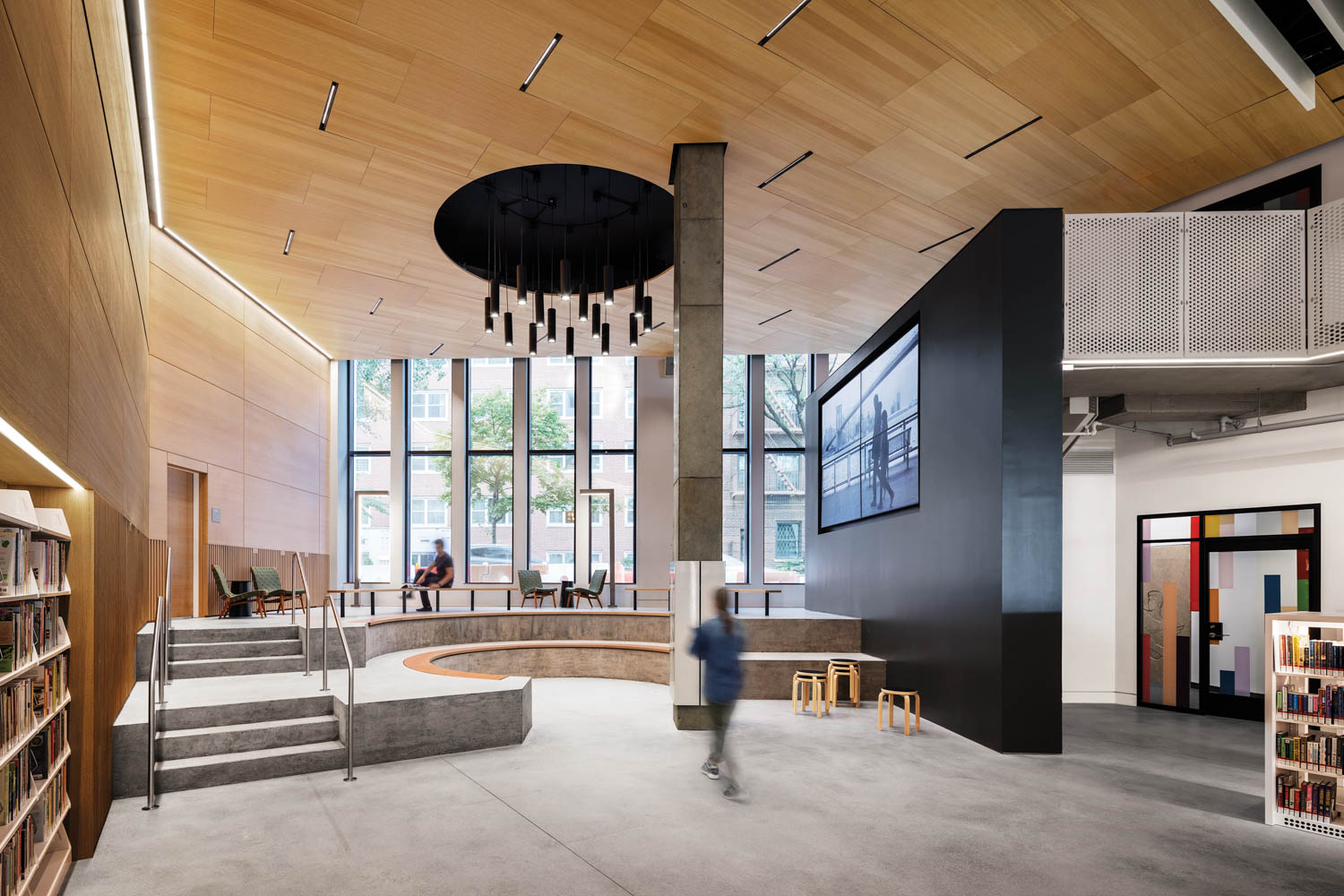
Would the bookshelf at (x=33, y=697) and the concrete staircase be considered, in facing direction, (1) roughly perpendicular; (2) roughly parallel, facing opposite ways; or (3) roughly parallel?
roughly perpendicular

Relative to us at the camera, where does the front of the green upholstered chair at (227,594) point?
facing to the right of the viewer

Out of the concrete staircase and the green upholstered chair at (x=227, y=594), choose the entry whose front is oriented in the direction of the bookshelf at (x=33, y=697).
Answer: the concrete staircase

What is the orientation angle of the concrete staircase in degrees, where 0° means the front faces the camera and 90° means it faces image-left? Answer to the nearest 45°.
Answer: approximately 0°

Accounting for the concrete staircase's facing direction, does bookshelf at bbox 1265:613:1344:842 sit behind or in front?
in front

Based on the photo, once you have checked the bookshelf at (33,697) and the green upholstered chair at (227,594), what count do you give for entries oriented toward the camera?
0

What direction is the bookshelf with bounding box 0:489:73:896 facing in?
to the viewer's right

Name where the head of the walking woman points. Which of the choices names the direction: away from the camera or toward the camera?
away from the camera

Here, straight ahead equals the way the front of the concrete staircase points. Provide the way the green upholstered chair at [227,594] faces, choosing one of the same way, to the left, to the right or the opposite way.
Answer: to the left
